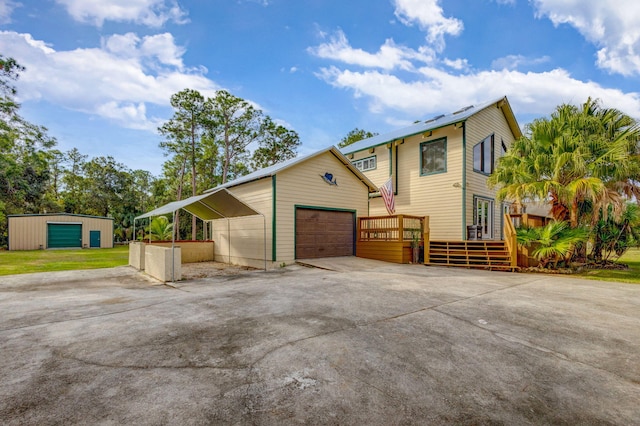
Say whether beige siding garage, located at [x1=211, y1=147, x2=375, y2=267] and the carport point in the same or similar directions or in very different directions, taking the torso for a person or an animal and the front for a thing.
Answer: same or similar directions

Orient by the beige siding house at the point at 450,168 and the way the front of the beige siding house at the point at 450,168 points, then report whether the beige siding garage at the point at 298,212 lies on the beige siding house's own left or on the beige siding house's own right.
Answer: on the beige siding house's own right

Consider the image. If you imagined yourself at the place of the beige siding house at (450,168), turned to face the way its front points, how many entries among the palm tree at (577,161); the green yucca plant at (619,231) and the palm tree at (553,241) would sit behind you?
0

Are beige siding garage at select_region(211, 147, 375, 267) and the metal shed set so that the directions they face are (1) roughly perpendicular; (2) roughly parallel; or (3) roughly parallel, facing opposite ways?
roughly parallel

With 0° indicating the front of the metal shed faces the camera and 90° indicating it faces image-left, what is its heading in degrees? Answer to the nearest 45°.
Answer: approximately 0°

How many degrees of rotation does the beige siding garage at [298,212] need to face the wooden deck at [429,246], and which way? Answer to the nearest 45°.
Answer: approximately 45° to its left

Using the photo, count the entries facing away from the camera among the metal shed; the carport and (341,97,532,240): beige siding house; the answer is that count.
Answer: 0

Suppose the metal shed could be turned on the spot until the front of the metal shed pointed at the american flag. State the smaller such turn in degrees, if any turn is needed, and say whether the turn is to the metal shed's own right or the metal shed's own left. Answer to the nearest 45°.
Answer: approximately 45° to the metal shed's own left

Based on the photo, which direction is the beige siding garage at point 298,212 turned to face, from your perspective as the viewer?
facing the viewer and to the right of the viewer

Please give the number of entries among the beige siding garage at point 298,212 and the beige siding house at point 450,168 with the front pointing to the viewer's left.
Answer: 0
